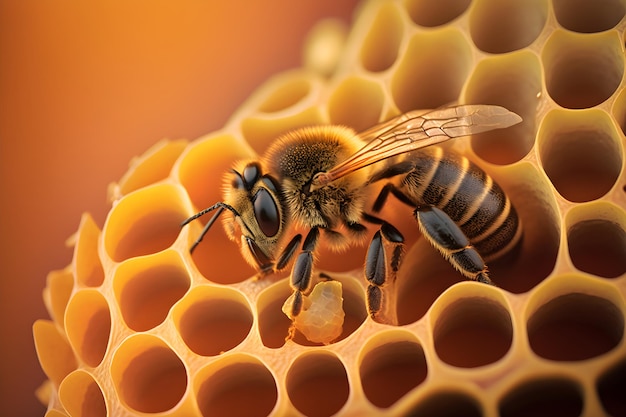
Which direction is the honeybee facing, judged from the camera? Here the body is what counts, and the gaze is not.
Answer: to the viewer's left
